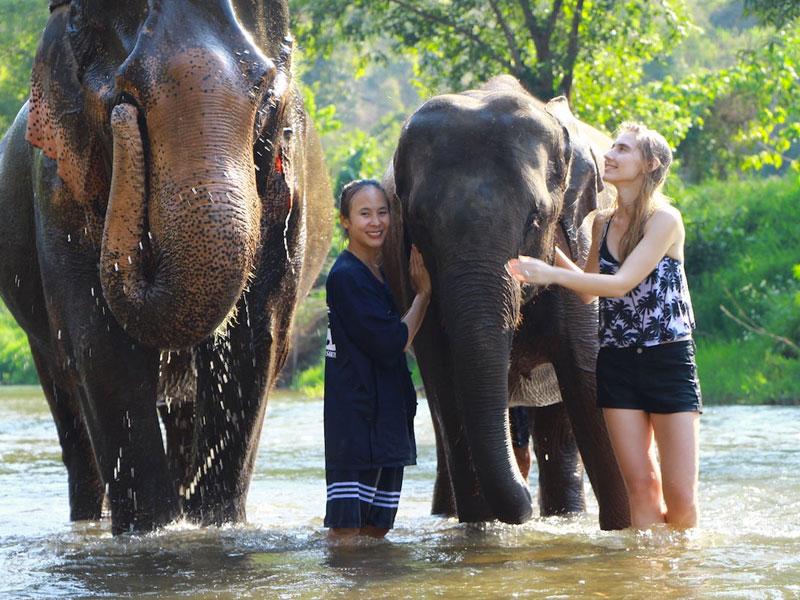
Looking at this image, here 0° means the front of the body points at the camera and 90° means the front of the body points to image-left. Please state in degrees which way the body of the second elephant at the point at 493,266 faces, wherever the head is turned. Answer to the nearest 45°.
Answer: approximately 0°

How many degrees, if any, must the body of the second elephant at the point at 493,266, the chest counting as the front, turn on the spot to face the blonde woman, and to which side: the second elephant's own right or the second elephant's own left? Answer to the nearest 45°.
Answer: approximately 90° to the second elephant's own left

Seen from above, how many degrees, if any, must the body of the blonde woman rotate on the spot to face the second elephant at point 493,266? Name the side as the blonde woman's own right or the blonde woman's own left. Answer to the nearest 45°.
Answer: approximately 45° to the blonde woman's own right

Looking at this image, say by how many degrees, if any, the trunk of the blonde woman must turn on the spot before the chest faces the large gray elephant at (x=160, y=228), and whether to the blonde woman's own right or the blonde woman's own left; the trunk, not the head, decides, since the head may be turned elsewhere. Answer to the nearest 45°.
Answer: approximately 45° to the blonde woman's own right

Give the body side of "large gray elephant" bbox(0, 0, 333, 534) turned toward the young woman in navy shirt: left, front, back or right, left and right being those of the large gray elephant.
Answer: left

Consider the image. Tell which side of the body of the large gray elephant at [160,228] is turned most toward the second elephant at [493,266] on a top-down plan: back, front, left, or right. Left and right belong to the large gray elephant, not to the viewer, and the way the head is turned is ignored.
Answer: left

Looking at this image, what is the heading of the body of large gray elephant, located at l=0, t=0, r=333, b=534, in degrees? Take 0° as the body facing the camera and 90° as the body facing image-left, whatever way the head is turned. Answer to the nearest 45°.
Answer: approximately 0°

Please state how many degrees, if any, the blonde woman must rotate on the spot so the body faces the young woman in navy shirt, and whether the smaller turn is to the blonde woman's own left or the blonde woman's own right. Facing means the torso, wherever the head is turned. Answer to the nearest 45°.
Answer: approximately 45° to the blonde woman's own right

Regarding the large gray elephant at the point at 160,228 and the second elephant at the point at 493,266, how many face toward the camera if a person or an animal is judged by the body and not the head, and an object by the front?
2

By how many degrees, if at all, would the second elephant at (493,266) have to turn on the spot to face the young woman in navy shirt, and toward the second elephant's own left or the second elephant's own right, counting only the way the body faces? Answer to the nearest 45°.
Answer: approximately 90° to the second elephant's own right
